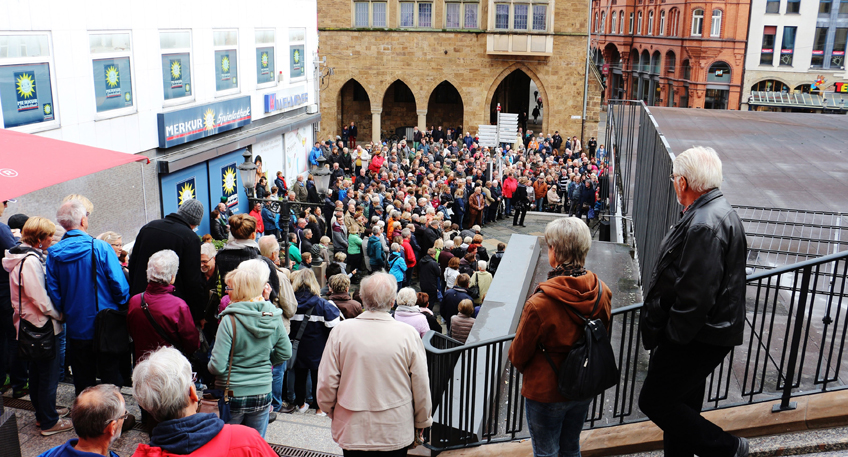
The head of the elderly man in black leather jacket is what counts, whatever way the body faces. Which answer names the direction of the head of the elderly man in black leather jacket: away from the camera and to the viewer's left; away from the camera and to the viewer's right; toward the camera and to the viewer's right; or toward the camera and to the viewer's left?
away from the camera and to the viewer's left

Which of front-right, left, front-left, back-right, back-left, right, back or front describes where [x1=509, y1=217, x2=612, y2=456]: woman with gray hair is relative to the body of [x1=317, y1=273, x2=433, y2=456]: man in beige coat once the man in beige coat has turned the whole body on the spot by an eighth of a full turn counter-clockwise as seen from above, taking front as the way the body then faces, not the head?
back-right

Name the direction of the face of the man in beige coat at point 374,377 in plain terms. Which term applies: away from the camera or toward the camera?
away from the camera

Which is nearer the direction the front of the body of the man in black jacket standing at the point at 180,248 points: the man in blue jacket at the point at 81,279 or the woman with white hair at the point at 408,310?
the woman with white hair

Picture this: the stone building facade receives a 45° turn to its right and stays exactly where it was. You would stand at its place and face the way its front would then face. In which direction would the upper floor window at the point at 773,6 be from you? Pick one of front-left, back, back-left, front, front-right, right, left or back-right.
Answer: back

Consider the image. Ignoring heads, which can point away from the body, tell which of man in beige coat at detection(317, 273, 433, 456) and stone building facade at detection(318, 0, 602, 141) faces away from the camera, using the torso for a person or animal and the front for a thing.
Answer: the man in beige coat

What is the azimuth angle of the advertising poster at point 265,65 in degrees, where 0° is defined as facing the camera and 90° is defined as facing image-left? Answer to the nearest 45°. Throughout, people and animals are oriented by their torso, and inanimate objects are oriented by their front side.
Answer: approximately 315°

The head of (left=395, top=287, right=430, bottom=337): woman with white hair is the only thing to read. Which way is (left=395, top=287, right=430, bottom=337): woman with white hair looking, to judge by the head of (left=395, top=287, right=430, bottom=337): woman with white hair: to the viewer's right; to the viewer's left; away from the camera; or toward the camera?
away from the camera

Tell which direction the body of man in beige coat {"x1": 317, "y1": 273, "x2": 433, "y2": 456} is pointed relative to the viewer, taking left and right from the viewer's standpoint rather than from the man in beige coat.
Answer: facing away from the viewer
